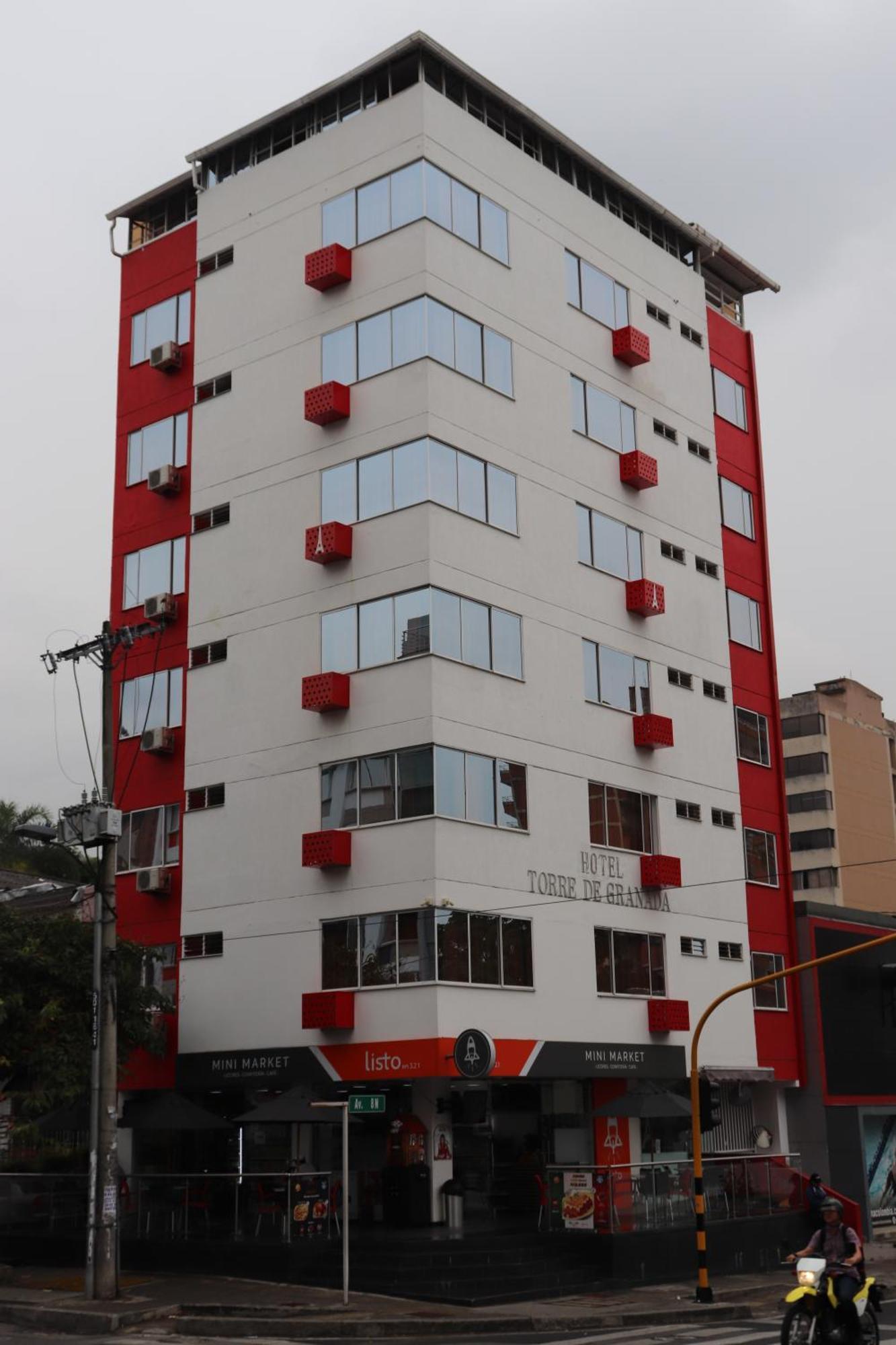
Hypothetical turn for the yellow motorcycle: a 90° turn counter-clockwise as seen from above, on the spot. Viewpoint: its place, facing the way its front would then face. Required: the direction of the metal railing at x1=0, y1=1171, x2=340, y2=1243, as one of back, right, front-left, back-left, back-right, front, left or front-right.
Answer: back

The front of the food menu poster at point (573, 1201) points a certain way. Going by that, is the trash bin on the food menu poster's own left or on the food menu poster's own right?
on the food menu poster's own right

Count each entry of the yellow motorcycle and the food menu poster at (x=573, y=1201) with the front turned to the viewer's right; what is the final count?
0

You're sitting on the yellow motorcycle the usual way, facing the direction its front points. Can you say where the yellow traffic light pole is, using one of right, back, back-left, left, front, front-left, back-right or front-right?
back-right

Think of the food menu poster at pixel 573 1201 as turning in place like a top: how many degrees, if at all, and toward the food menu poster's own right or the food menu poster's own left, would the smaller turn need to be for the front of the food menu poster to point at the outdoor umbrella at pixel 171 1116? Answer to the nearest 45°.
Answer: approximately 90° to the food menu poster's own right

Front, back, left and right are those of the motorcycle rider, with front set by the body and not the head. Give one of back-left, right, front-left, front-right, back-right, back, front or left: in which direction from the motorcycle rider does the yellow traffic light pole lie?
back-right

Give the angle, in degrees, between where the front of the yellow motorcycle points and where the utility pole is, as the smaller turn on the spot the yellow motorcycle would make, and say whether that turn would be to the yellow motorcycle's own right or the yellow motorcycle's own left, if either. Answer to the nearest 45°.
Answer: approximately 90° to the yellow motorcycle's own right

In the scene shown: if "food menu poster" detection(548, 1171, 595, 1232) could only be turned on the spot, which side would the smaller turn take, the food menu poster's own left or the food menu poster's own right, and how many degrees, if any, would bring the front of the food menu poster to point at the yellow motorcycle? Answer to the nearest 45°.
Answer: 0° — it already faces it

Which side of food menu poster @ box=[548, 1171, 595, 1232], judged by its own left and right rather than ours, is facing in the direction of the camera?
front

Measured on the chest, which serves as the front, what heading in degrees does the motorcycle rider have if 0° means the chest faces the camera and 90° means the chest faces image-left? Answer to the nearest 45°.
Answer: approximately 45°

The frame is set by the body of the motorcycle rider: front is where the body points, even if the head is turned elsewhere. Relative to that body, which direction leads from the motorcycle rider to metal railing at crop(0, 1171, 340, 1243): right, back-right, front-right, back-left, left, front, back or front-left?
right

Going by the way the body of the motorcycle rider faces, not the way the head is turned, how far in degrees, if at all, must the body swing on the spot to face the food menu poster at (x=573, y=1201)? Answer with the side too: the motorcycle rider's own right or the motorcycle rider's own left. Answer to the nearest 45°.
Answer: approximately 135° to the motorcycle rider's own right

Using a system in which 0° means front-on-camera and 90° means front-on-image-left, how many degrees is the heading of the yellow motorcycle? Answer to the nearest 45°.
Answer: approximately 45°

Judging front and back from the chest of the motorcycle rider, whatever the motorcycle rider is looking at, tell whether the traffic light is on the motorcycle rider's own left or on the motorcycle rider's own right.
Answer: on the motorcycle rider's own right

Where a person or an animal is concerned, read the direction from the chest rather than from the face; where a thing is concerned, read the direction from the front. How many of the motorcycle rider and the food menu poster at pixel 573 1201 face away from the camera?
0
